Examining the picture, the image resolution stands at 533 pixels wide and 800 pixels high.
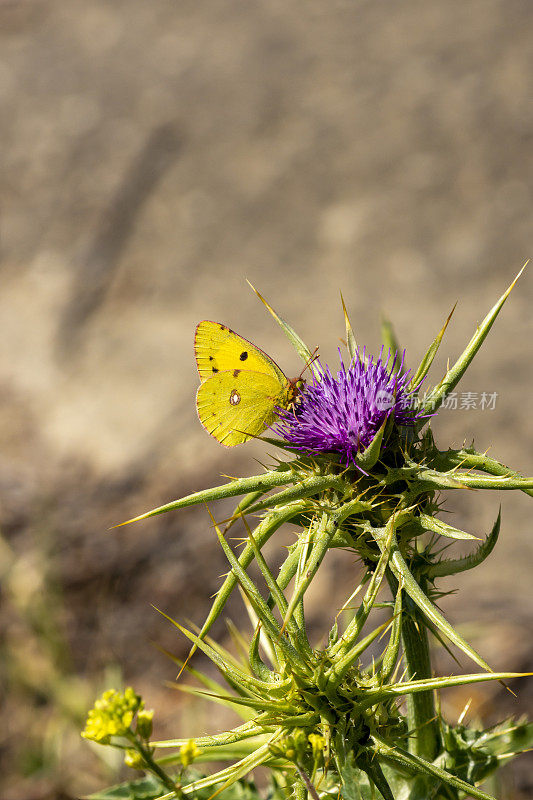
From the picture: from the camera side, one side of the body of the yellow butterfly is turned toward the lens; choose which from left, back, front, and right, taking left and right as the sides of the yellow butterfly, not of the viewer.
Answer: right
